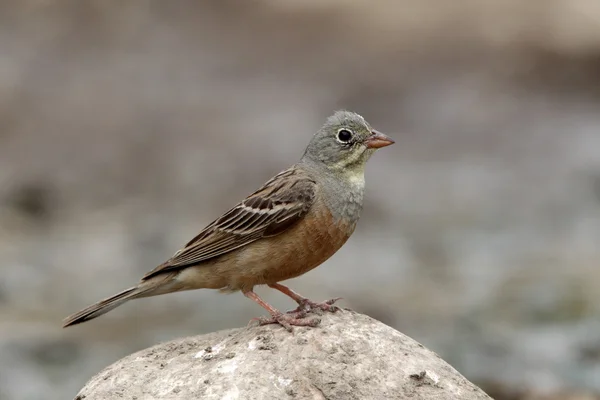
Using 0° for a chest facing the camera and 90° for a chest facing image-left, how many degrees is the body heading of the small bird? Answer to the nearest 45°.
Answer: approximately 270°
